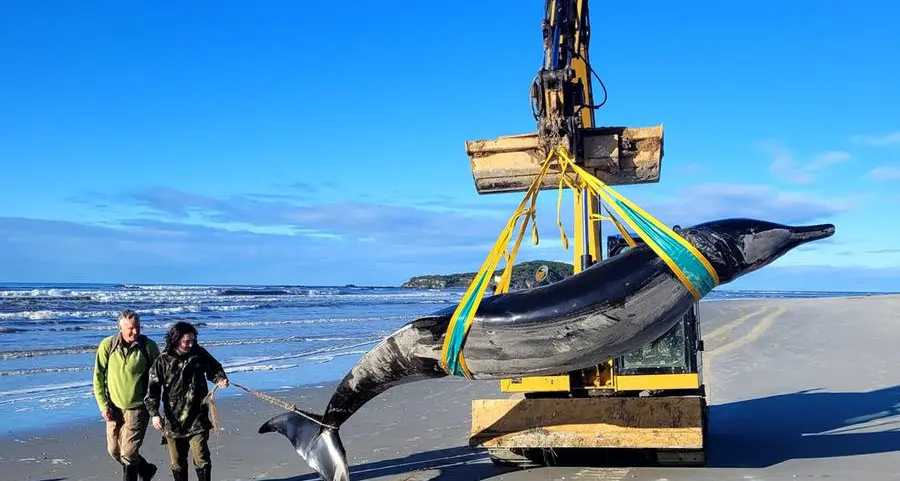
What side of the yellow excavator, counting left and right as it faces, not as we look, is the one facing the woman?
right

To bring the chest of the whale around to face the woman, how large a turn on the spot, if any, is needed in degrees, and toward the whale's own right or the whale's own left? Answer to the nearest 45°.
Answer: approximately 180°

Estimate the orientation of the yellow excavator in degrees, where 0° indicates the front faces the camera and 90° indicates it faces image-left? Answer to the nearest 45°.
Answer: approximately 0°

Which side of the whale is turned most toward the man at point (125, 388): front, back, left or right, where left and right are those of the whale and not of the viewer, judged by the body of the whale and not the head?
back

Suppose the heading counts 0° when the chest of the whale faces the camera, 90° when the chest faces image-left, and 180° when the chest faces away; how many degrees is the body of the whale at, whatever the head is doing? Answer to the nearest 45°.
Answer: approximately 270°
